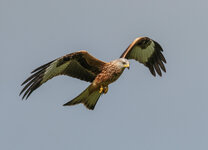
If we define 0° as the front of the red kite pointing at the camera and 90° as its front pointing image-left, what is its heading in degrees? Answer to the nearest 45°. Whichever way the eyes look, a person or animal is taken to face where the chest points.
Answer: approximately 315°
